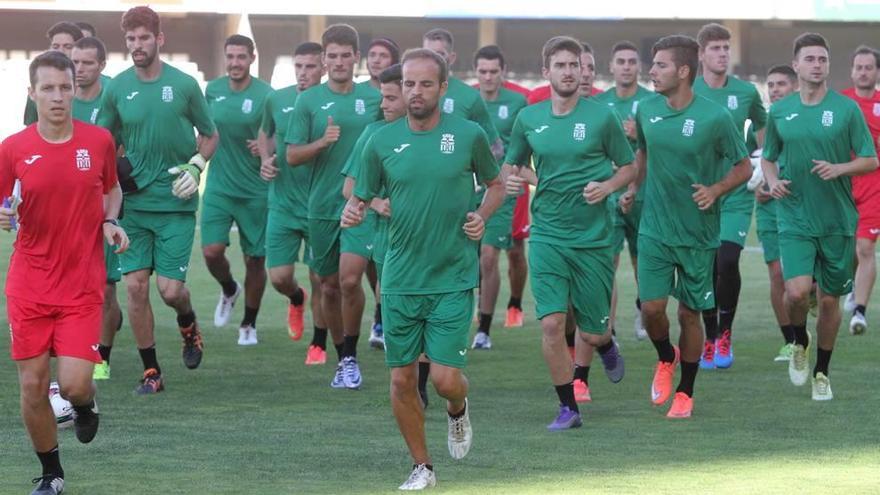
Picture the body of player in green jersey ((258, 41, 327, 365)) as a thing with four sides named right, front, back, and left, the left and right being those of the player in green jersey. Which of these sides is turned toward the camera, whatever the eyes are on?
front

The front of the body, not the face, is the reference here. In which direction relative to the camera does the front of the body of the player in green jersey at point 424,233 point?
toward the camera

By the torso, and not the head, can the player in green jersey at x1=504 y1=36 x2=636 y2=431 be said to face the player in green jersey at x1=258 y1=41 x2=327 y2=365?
no

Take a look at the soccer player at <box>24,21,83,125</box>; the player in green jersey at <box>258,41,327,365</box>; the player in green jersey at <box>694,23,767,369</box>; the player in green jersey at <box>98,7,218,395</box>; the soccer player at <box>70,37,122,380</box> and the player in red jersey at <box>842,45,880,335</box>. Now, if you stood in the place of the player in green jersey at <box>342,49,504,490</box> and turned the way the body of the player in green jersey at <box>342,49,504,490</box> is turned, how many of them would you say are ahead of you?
0

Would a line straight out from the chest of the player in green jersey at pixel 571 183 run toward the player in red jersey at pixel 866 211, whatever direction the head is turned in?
no

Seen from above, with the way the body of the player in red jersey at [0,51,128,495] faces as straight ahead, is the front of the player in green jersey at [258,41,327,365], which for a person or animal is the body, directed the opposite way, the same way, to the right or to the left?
the same way

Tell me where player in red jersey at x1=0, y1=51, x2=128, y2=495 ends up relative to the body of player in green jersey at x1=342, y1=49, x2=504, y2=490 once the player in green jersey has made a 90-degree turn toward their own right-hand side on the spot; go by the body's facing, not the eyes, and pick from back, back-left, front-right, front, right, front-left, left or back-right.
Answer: front

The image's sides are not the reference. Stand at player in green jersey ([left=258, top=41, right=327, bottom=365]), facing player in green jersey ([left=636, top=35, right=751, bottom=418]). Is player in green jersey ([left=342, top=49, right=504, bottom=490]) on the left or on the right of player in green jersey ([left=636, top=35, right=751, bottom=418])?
right

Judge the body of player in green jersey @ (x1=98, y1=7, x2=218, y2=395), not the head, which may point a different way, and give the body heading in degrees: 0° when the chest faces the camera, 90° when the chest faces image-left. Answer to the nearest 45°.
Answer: approximately 0°

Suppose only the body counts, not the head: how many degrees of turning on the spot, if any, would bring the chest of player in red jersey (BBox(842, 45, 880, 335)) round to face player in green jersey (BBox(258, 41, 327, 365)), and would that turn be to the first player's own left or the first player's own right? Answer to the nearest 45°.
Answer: approximately 45° to the first player's own right

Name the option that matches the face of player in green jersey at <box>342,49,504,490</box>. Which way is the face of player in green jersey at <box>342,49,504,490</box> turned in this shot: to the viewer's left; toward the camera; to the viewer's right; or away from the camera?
toward the camera

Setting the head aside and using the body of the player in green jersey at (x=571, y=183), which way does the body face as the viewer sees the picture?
toward the camera

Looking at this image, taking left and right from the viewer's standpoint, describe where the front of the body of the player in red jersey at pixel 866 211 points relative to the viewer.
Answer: facing the viewer
